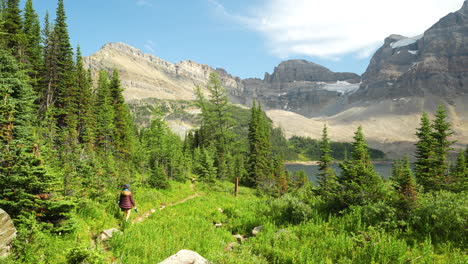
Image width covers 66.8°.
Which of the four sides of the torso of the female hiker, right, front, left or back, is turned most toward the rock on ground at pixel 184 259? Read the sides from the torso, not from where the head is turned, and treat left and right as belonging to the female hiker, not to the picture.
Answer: back

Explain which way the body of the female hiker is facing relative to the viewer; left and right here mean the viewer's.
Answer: facing away from the viewer

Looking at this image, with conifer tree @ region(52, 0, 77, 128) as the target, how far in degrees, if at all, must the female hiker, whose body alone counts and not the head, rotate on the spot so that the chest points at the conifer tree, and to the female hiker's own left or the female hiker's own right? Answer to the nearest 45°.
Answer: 0° — they already face it

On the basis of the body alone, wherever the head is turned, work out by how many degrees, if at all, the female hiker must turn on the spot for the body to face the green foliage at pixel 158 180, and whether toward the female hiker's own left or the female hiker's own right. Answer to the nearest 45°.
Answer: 0° — they already face it

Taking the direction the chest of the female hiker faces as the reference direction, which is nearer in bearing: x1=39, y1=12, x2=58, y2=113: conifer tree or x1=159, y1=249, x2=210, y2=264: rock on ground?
the conifer tree

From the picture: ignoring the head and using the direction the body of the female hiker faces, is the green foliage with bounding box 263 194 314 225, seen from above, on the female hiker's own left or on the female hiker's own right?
on the female hiker's own right

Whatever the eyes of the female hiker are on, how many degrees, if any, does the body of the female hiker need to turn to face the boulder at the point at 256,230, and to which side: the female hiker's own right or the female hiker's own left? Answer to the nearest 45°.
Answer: approximately 135° to the female hiker's own right

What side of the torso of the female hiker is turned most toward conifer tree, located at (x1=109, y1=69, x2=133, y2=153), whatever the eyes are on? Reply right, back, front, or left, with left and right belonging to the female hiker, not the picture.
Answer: front

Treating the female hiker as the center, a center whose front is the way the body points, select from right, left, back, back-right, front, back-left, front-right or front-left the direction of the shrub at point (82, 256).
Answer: back
